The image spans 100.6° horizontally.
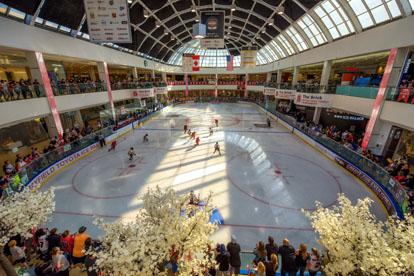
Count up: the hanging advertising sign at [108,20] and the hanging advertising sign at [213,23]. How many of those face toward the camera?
2

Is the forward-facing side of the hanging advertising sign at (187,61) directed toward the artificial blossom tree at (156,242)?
yes

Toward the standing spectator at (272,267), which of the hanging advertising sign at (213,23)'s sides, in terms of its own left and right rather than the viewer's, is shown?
front

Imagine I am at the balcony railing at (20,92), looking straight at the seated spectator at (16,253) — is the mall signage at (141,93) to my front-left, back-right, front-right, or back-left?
back-left

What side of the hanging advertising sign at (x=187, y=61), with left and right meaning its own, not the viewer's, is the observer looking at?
front

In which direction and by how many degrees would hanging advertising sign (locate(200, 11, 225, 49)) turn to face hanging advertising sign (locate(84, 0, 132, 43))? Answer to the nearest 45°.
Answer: approximately 45° to its right

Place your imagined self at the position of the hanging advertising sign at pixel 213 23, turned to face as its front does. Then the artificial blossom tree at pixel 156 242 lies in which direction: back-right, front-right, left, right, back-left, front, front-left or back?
front

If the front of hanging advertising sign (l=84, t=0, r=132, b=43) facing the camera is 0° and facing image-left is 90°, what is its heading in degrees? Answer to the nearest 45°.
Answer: approximately 0°

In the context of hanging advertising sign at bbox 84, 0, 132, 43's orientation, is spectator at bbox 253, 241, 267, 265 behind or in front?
in front

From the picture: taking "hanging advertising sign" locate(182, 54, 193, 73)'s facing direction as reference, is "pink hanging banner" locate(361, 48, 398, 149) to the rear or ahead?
ahead

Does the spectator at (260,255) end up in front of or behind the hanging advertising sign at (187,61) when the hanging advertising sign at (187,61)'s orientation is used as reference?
in front

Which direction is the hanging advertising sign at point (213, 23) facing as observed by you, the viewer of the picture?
facing the viewer
